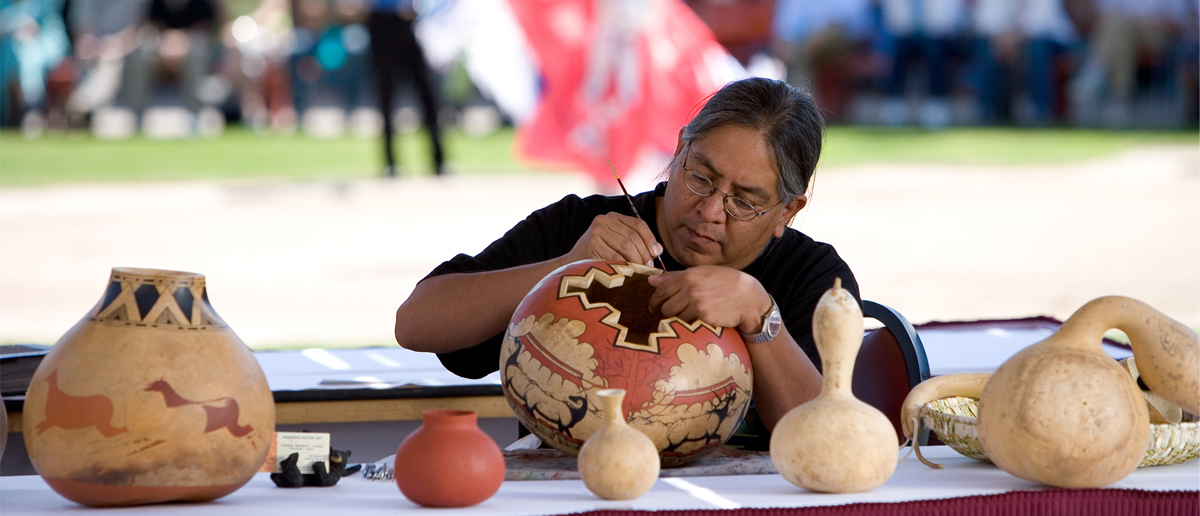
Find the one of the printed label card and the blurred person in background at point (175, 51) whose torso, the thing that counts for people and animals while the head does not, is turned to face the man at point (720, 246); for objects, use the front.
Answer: the blurred person in background

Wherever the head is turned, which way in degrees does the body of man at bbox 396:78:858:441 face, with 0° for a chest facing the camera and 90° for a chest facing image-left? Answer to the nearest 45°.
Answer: approximately 0°

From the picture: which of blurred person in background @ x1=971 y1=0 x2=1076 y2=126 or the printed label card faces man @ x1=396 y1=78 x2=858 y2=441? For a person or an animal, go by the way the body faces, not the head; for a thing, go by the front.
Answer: the blurred person in background

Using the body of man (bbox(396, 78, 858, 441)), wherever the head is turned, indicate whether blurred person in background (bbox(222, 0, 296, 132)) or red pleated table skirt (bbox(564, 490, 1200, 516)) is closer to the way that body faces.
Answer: the red pleated table skirt

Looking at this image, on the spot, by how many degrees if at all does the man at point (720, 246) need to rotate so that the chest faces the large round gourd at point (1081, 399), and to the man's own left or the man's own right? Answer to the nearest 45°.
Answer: approximately 45° to the man's own left

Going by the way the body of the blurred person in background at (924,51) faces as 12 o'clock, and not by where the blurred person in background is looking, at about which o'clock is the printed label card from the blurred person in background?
The printed label card is roughly at 12 o'clock from the blurred person in background.

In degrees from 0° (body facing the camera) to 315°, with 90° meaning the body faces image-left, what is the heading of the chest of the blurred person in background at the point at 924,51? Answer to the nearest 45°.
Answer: approximately 0°

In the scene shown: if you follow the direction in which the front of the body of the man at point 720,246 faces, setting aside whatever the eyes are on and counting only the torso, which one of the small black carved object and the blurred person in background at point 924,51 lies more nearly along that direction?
the small black carved object
